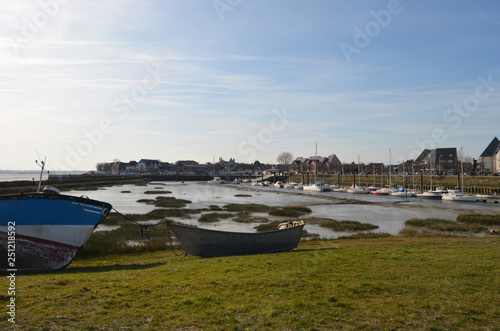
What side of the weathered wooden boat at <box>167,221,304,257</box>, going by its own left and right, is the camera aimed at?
left
